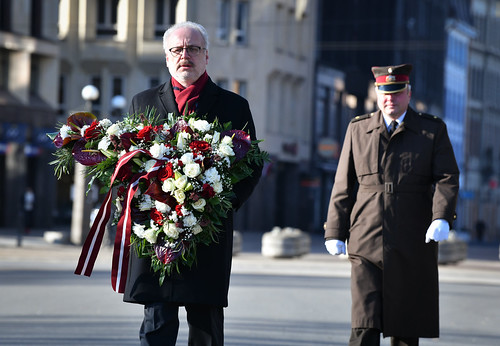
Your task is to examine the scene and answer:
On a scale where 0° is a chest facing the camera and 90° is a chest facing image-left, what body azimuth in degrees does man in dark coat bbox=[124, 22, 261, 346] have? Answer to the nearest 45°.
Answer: approximately 0°

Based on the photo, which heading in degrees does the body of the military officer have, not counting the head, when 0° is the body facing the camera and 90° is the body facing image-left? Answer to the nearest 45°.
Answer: approximately 0°

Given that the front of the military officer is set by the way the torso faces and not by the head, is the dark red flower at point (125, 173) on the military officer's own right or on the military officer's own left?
on the military officer's own right

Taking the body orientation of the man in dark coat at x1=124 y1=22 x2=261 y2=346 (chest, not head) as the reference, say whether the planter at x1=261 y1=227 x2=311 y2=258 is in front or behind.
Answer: behind

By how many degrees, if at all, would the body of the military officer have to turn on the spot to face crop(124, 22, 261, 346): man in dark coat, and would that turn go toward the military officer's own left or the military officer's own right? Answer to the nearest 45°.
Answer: approximately 45° to the military officer's own right

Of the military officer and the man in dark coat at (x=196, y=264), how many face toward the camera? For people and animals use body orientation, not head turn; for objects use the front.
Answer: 2
